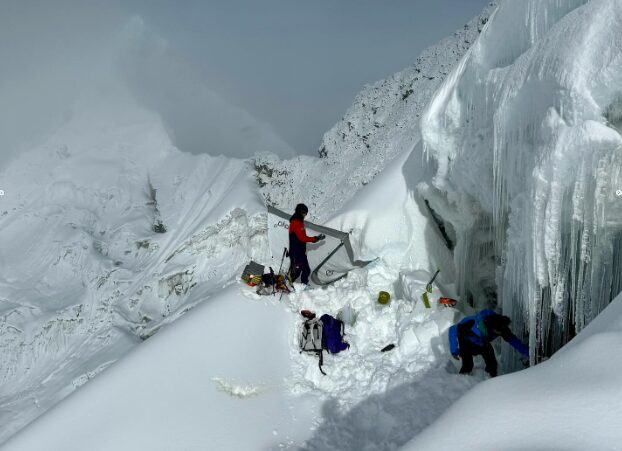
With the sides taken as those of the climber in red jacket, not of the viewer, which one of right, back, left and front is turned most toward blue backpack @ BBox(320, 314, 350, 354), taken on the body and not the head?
right

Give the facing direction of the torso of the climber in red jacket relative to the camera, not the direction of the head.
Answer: to the viewer's right
